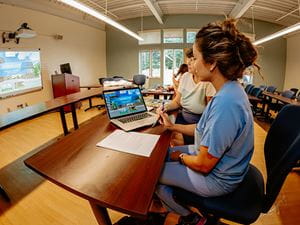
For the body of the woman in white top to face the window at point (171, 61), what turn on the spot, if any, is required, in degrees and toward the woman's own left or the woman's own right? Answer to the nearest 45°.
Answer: approximately 135° to the woman's own right

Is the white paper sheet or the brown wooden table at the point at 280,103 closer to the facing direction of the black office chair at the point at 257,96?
the white paper sheet

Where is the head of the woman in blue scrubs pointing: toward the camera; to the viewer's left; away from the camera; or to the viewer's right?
to the viewer's left

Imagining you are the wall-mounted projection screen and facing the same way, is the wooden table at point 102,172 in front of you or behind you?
in front

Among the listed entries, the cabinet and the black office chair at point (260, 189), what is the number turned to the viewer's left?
1

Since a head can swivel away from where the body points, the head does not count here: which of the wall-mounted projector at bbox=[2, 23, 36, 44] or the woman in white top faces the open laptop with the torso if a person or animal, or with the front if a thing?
the woman in white top

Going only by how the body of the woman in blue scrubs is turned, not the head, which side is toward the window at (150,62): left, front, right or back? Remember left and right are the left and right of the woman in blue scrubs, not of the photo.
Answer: right

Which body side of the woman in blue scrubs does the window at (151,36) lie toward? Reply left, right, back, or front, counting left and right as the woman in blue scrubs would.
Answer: right

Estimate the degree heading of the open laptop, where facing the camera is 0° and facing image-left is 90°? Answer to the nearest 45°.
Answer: approximately 315°

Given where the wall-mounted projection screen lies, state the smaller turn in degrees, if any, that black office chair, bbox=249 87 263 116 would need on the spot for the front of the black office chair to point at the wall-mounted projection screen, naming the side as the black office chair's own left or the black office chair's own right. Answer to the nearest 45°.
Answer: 0° — it already faces it

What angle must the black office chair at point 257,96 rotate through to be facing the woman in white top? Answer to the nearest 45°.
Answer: approximately 45° to its left

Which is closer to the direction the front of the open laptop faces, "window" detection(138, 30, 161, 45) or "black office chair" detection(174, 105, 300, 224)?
the black office chair

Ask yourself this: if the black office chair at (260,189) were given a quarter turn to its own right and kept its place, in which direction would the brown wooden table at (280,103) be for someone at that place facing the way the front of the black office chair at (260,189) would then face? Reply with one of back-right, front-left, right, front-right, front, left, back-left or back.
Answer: front

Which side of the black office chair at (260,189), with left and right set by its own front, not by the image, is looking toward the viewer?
left
